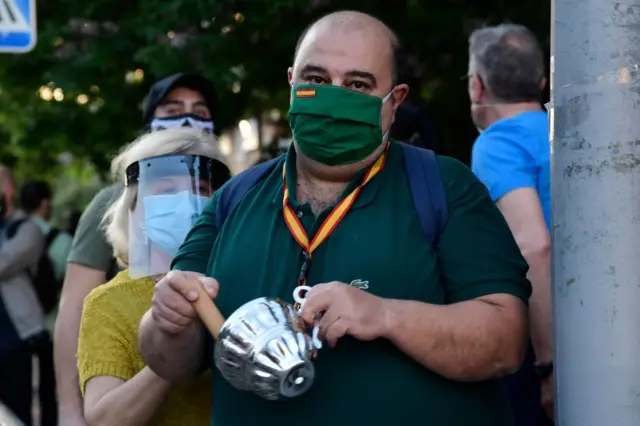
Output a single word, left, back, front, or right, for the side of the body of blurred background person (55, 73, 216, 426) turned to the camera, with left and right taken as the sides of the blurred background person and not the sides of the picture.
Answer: front

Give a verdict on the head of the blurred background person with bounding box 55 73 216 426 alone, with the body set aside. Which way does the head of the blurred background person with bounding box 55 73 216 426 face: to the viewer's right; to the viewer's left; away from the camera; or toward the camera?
toward the camera

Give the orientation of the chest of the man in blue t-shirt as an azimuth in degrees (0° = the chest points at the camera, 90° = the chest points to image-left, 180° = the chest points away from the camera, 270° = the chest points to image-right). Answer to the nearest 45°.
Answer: approximately 135°

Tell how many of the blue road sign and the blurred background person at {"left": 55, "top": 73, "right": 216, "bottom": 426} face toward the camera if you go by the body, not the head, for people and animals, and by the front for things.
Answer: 2

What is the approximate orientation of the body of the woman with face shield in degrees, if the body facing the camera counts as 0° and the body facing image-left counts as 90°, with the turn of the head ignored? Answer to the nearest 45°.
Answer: approximately 315°

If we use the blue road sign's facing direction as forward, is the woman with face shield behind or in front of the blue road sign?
in front

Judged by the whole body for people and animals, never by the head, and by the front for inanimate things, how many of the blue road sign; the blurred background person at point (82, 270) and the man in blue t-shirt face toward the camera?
2

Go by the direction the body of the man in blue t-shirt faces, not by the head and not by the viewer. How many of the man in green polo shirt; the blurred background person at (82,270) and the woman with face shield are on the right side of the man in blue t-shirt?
0

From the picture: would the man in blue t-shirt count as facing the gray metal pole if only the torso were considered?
no

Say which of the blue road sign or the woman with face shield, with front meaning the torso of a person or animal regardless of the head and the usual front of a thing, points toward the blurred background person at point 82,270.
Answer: the blue road sign
